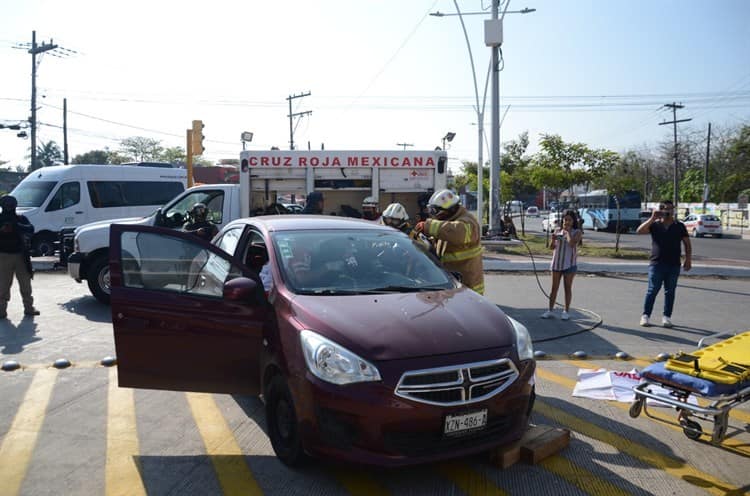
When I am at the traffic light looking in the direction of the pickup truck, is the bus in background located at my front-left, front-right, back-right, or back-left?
back-left

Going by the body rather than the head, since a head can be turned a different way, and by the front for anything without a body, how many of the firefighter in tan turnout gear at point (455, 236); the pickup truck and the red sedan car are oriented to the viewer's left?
2

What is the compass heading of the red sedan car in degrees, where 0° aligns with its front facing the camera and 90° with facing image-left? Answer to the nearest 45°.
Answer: approximately 315°

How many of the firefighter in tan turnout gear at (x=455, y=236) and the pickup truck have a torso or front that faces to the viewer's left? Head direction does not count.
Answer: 2

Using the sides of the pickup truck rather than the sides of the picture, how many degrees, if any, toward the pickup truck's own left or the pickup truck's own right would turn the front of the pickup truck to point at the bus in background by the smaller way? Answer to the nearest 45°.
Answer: approximately 135° to the pickup truck's own right

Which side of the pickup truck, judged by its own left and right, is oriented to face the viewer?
left

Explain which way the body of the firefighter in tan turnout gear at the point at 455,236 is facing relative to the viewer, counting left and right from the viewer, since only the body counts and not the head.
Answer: facing to the left of the viewer

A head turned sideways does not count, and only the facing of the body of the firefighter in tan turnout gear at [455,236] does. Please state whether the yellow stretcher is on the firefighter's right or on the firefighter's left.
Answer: on the firefighter's left

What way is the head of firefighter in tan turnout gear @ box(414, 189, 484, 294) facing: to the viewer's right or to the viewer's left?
to the viewer's left

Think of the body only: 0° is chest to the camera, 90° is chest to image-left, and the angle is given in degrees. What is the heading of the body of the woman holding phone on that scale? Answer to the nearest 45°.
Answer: approximately 45°

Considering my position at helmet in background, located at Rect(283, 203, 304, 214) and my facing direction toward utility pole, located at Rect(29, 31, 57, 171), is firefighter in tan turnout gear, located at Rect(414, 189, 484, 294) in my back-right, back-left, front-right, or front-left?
back-left
